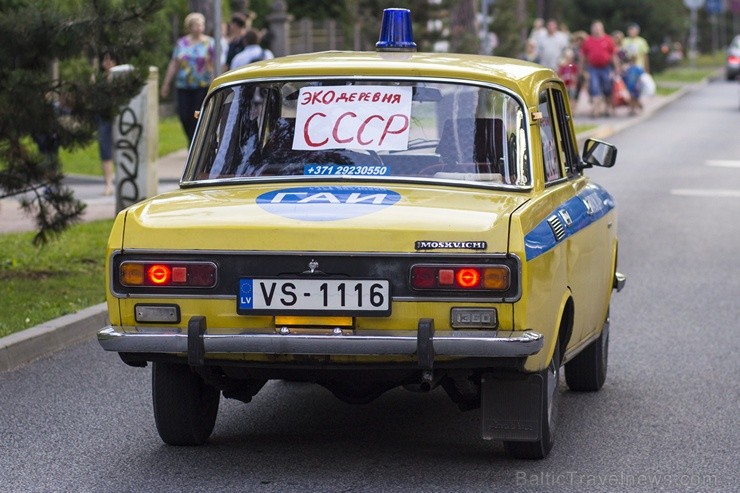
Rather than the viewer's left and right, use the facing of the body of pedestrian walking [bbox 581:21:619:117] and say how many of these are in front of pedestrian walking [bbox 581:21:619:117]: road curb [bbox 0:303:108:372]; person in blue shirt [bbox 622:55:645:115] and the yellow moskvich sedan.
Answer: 2

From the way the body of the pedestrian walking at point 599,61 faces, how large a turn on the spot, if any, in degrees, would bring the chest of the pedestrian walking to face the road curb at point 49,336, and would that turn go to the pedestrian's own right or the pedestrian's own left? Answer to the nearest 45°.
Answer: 0° — they already face it

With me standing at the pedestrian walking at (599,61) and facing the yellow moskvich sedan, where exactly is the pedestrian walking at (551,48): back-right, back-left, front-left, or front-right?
back-right

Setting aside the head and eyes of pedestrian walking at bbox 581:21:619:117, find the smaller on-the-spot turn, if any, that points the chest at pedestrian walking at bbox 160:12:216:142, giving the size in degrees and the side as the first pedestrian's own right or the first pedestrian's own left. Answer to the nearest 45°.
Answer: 0° — they already face them

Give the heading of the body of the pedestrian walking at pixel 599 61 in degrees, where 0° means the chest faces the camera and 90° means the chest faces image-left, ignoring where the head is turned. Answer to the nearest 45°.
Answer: approximately 0°

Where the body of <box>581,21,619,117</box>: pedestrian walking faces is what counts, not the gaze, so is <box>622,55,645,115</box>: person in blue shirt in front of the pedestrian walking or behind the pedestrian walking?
behind

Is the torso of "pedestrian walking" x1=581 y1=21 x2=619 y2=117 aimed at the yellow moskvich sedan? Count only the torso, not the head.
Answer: yes
